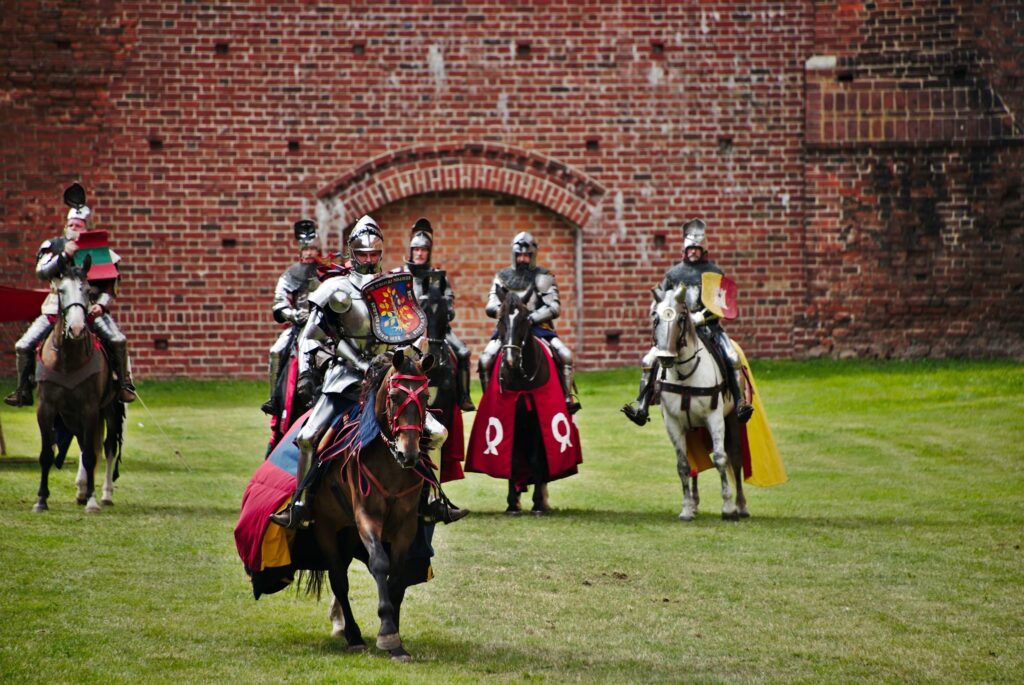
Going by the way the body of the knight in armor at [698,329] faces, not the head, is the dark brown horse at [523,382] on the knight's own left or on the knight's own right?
on the knight's own right

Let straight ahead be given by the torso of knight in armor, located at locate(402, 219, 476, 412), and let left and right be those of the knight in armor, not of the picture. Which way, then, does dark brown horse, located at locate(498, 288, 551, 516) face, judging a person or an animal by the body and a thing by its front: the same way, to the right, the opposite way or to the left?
the same way

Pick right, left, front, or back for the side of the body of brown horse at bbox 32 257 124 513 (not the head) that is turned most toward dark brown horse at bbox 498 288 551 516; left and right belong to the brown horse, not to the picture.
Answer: left

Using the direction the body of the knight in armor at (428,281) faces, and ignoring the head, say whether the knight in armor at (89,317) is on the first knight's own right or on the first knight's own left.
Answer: on the first knight's own right

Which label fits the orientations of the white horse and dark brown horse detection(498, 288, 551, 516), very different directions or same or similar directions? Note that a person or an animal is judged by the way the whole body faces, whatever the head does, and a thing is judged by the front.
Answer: same or similar directions

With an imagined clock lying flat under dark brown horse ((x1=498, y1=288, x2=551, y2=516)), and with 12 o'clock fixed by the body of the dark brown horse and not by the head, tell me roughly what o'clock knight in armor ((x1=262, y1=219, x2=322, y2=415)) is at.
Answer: The knight in armor is roughly at 3 o'clock from the dark brown horse.

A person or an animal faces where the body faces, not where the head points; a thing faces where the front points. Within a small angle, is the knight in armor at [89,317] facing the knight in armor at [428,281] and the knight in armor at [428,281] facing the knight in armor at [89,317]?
no

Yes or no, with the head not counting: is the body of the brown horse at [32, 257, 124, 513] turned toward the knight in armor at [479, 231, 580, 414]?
no

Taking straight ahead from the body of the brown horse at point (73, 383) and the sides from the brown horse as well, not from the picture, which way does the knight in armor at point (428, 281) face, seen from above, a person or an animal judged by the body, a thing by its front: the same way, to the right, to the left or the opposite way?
the same way

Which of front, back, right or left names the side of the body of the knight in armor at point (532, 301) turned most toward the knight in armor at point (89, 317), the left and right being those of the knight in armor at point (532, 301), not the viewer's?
right

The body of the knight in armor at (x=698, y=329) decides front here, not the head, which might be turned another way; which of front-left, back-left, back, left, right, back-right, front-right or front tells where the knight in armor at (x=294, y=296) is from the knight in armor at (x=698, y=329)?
right

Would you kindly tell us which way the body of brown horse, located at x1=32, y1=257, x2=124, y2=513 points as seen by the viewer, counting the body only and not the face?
toward the camera

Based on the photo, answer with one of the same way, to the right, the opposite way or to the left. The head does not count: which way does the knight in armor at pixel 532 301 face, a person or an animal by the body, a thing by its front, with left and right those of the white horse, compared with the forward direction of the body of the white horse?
the same way

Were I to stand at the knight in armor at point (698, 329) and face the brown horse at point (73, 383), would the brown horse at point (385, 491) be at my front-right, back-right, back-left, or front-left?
front-left

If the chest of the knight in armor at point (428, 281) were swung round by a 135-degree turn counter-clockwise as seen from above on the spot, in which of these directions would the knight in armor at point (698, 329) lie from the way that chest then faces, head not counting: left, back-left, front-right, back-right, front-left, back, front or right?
front-right

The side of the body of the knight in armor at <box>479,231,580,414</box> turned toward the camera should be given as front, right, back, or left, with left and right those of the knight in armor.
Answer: front

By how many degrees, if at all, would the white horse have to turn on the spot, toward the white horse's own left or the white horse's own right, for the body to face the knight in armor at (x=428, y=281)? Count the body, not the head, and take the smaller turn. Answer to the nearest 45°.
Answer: approximately 90° to the white horse's own right

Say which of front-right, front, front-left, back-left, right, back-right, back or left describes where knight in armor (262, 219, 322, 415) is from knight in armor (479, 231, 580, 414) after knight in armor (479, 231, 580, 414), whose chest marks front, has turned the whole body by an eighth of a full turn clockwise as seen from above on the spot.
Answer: front-right

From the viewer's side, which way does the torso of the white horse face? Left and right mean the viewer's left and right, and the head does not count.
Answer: facing the viewer

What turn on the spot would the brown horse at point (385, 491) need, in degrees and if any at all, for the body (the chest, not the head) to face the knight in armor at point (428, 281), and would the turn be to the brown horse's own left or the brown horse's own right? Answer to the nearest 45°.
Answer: approximately 135° to the brown horse's own left

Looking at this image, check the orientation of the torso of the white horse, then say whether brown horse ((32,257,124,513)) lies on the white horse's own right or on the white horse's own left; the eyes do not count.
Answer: on the white horse's own right
